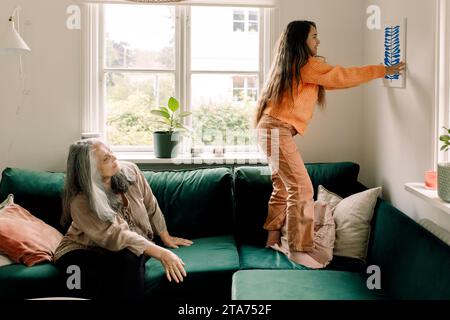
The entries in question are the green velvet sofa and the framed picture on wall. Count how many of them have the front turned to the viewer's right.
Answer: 0

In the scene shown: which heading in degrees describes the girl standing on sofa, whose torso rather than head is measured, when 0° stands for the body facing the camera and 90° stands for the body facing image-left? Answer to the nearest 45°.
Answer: approximately 270°

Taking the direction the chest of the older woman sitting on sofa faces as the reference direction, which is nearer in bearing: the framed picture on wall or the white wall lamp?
the framed picture on wall

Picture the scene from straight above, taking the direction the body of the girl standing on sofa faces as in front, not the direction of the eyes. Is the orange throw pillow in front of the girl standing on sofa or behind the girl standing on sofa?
behind

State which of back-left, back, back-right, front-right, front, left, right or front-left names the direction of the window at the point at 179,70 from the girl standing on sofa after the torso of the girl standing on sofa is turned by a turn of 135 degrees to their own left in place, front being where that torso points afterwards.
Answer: front

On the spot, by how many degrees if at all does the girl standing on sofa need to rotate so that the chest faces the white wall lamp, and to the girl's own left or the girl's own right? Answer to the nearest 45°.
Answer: approximately 180°

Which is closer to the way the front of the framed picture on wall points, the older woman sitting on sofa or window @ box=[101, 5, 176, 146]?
the older woman sitting on sofa

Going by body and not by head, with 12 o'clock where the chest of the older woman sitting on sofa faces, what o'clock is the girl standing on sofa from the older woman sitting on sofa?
The girl standing on sofa is roughly at 10 o'clock from the older woman sitting on sofa.

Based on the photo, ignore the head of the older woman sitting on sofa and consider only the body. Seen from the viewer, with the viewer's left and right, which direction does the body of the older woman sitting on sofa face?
facing the viewer and to the right of the viewer

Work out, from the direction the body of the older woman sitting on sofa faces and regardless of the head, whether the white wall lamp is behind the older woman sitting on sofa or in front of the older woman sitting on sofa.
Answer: behind

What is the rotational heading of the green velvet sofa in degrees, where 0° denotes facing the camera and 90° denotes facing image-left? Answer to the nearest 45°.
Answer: approximately 0°

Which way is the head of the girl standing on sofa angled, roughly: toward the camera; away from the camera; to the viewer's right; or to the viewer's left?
to the viewer's right

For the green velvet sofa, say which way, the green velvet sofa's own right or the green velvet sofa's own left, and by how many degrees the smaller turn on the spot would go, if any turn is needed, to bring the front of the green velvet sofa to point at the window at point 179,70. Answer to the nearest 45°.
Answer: approximately 180°
